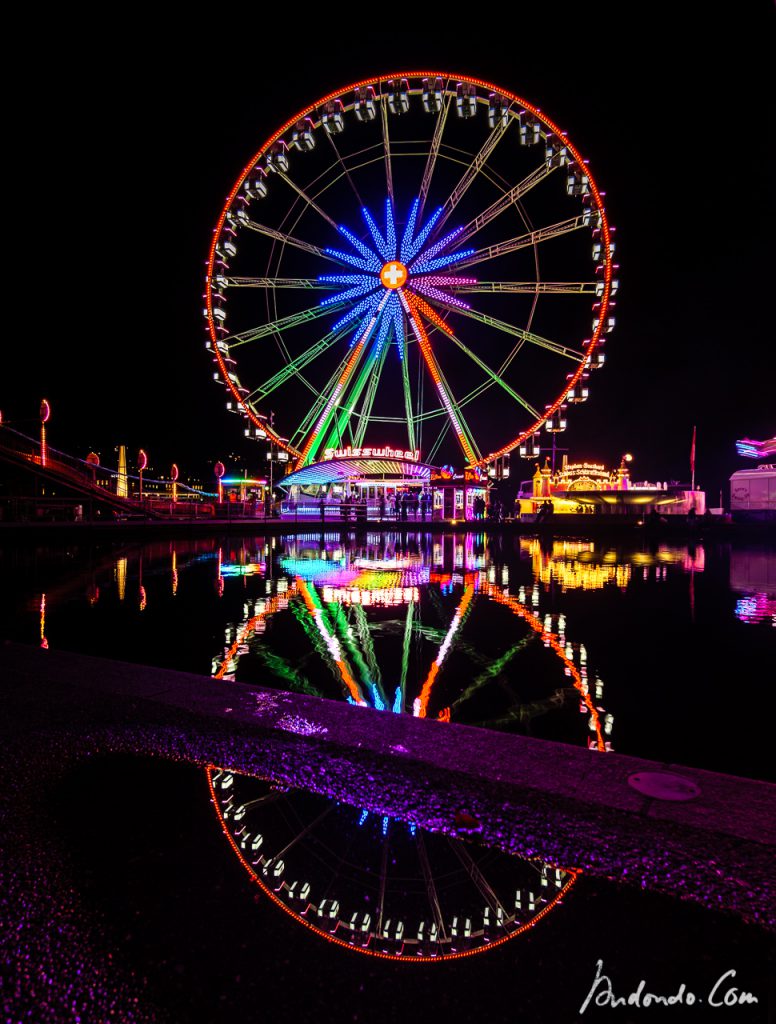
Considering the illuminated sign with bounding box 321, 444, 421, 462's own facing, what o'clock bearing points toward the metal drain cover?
The metal drain cover is roughly at 12 o'clock from the illuminated sign.

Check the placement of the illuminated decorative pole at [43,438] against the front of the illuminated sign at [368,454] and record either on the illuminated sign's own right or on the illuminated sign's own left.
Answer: on the illuminated sign's own right

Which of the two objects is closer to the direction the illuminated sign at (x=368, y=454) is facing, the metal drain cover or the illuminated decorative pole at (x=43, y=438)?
the metal drain cover

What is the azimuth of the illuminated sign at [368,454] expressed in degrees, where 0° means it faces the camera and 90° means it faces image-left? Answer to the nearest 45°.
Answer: approximately 0°
